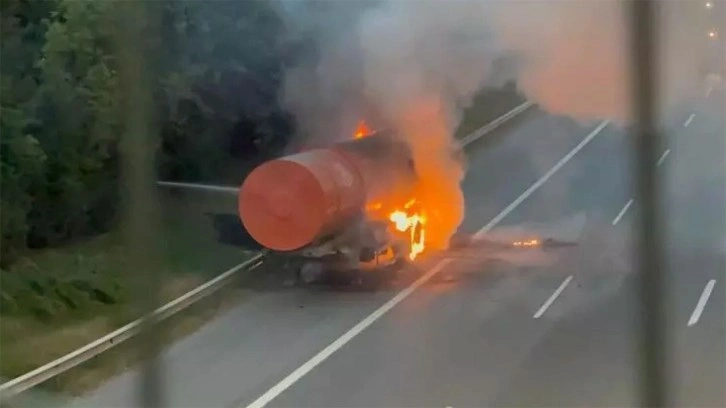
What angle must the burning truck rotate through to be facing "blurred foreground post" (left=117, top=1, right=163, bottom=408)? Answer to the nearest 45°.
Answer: approximately 135° to its right

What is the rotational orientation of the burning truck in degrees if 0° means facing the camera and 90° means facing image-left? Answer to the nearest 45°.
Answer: approximately 225°

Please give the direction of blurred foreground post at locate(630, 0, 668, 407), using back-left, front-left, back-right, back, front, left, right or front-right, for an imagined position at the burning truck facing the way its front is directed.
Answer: back-right

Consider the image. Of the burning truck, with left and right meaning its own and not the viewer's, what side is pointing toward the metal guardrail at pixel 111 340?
back
